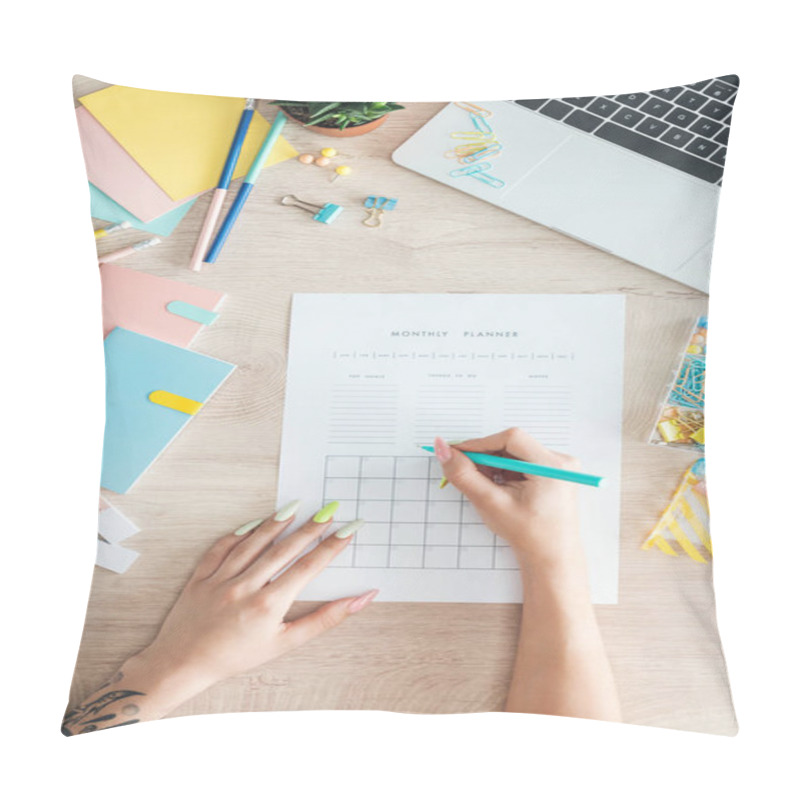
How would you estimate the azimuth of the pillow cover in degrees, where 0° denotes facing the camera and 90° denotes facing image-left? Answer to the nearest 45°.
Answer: approximately 0°
